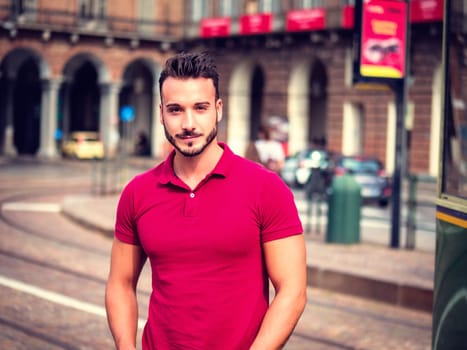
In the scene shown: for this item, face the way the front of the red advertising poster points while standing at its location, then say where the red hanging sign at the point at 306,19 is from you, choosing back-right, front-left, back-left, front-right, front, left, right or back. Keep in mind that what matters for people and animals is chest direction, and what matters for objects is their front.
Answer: back

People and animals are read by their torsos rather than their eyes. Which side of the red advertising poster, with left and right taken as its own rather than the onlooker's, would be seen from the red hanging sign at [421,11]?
back

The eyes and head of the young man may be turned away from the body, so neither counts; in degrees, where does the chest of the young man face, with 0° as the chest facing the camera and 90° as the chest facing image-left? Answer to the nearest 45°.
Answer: approximately 0°

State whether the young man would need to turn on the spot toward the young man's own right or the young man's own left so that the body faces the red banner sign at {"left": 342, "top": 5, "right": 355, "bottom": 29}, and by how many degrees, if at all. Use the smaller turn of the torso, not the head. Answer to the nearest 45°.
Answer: approximately 180°

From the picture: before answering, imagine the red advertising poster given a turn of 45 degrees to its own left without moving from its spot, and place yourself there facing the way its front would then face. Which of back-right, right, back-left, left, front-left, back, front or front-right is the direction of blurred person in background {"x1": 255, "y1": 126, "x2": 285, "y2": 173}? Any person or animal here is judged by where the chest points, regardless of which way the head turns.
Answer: back

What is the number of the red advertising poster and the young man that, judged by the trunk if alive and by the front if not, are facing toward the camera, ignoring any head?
2

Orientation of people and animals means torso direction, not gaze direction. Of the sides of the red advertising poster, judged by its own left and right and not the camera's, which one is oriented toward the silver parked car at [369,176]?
back

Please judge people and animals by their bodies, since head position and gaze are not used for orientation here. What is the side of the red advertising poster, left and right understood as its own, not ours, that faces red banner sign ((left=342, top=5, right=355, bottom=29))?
back
